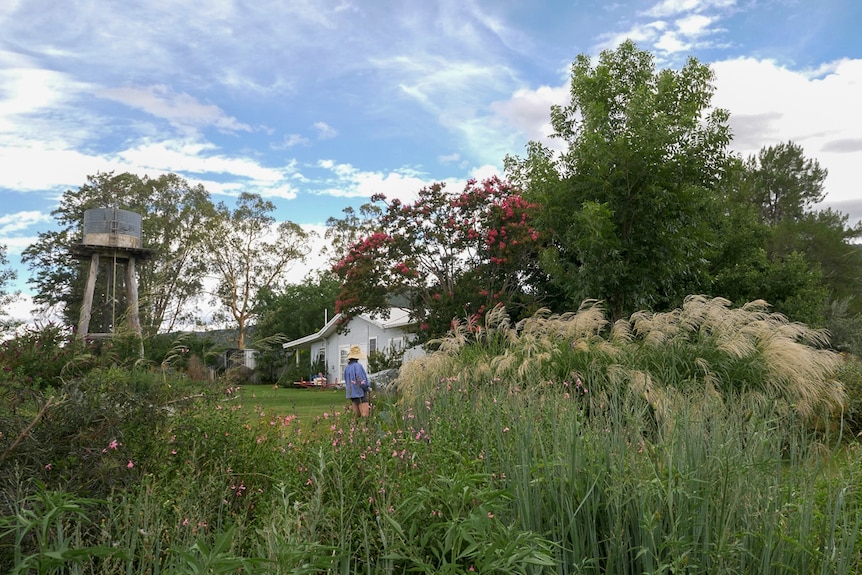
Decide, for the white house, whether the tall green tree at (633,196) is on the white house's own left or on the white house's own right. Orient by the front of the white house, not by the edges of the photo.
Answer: on the white house's own left

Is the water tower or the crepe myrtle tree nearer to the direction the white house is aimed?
the water tower

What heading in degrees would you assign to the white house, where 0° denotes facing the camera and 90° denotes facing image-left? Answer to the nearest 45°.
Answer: approximately 45°

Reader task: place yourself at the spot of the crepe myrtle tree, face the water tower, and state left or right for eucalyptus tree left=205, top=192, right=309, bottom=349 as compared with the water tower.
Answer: right

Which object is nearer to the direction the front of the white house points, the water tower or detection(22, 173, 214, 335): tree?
the water tower

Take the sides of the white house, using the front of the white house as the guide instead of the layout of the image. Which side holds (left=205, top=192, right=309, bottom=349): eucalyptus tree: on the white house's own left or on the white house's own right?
on the white house's own right
